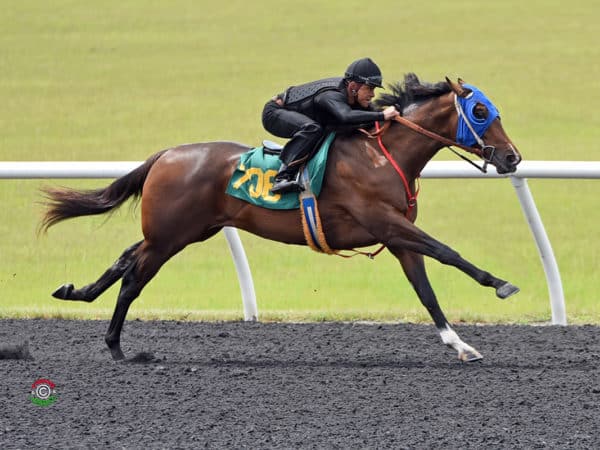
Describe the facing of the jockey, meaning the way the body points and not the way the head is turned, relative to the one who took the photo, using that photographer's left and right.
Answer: facing to the right of the viewer

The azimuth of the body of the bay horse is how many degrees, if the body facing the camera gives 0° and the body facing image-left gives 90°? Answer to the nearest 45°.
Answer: approximately 270°
